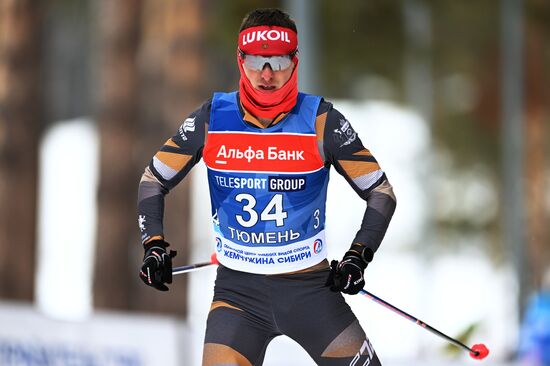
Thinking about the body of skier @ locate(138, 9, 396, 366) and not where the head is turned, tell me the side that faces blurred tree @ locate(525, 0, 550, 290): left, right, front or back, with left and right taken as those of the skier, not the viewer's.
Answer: back

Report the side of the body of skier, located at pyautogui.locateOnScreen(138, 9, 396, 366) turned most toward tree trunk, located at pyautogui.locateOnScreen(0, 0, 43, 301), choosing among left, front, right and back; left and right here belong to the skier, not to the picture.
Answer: back

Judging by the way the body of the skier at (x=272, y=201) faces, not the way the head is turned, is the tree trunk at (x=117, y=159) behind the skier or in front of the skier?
behind

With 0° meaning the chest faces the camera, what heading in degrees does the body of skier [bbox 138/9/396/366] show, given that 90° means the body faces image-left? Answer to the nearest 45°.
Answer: approximately 0°
